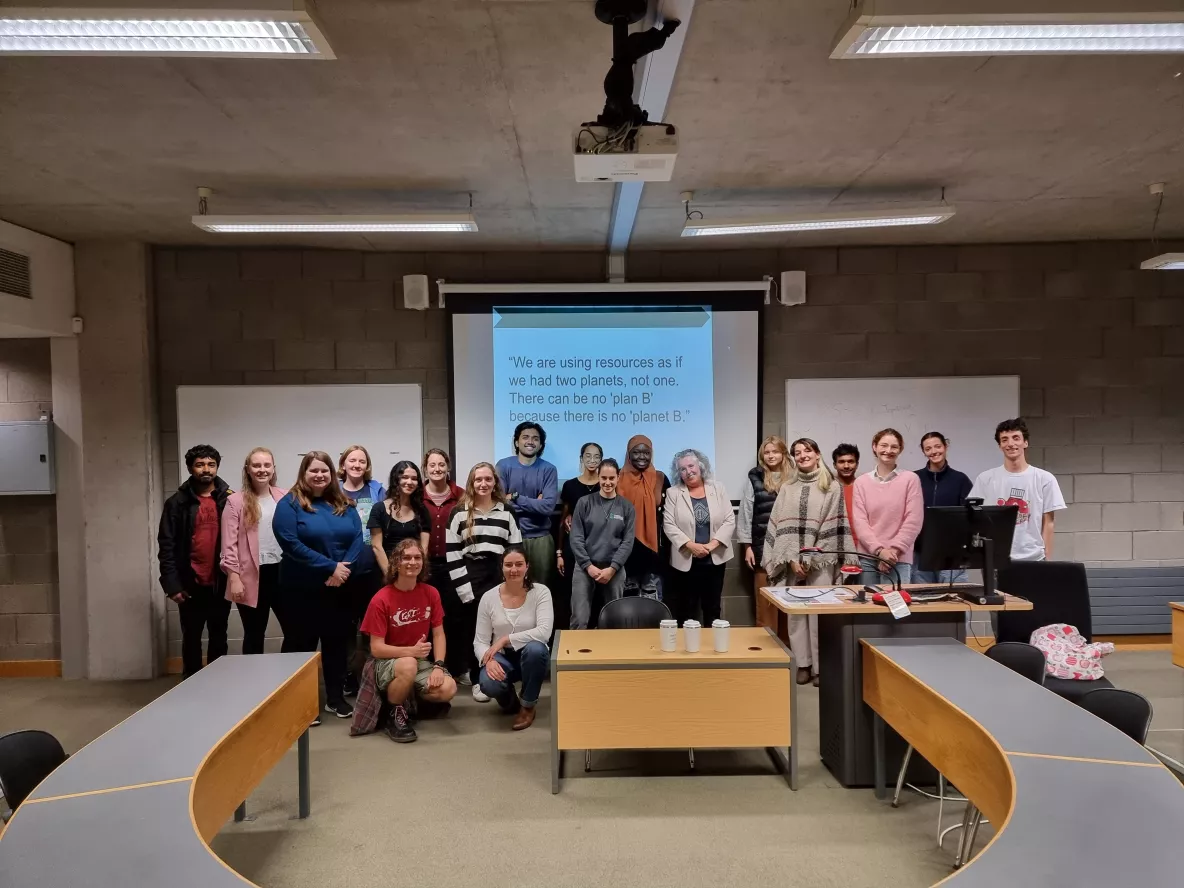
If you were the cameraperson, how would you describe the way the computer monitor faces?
facing away from the viewer and to the left of the viewer

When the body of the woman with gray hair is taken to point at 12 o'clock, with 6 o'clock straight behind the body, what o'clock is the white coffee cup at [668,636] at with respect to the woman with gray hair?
The white coffee cup is roughly at 12 o'clock from the woman with gray hair.

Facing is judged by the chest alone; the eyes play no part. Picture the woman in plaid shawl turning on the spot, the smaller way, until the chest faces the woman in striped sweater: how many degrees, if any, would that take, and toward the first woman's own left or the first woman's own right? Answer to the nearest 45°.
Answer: approximately 90° to the first woman's own right

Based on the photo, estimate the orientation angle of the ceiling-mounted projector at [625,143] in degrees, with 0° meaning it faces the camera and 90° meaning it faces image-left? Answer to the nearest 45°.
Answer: approximately 180°

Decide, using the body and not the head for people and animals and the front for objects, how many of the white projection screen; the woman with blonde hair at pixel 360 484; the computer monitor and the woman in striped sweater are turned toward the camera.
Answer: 3

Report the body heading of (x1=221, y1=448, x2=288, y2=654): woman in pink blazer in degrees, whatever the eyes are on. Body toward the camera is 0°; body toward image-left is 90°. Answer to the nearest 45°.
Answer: approximately 315°

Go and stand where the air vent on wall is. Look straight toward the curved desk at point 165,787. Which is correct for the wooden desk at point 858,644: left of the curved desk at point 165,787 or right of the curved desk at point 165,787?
left

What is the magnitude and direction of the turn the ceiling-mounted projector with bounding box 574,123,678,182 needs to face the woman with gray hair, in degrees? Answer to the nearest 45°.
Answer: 0° — it already faces them

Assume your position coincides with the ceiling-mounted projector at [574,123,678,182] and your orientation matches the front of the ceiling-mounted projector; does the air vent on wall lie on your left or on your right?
on your left
